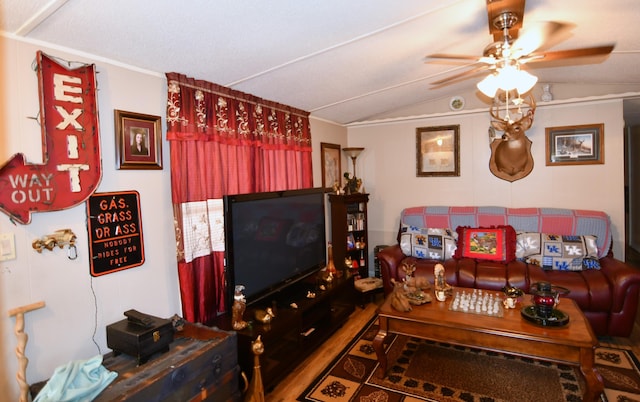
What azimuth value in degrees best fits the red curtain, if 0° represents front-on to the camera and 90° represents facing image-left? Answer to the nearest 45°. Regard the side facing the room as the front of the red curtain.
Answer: approximately 315°

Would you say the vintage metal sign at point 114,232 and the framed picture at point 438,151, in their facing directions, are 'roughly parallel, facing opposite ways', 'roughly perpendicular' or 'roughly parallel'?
roughly perpendicular

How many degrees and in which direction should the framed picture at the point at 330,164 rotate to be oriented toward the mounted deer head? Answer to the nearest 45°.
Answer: approximately 45° to its left

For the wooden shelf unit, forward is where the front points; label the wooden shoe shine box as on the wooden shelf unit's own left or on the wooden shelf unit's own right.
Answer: on the wooden shelf unit's own right

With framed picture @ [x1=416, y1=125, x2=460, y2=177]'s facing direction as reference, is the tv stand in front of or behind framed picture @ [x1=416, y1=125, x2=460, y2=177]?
in front

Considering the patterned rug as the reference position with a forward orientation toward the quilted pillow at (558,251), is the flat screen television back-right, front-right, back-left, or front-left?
back-left

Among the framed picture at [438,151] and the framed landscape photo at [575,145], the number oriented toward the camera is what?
2

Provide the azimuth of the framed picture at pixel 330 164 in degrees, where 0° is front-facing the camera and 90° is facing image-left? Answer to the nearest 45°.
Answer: approximately 315°
